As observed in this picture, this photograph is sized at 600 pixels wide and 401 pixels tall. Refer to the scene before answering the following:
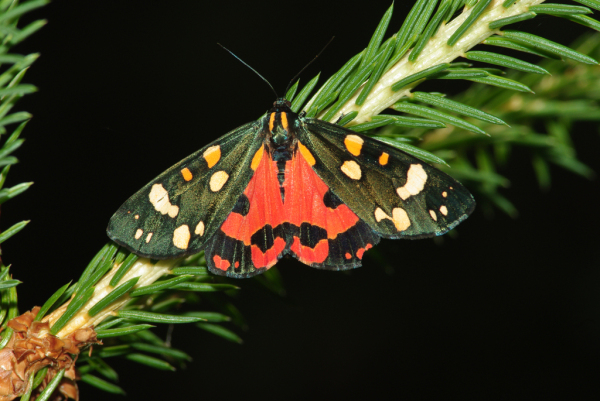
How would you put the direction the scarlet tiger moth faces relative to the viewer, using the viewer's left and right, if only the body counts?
facing away from the viewer
